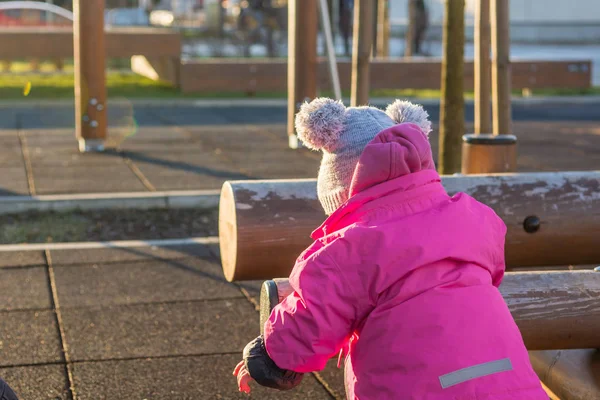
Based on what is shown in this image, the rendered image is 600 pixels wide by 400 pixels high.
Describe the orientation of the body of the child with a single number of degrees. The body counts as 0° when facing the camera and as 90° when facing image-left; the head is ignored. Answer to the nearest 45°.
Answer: approximately 135°

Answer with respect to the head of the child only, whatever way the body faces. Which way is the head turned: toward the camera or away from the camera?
away from the camera

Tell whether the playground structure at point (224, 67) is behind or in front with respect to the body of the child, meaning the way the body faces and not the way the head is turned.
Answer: in front

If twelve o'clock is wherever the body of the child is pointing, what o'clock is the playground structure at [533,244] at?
The playground structure is roughly at 2 o'clock from the child.
